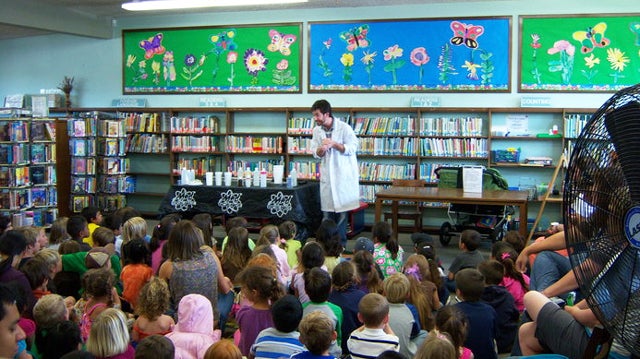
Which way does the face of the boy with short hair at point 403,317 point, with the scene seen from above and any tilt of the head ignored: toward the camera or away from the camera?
away from the camera

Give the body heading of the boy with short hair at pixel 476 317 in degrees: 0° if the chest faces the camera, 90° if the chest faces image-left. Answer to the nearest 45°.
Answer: approximately 135°

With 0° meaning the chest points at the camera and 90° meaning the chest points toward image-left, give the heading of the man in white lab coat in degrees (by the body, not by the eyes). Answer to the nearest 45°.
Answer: approximately 45°

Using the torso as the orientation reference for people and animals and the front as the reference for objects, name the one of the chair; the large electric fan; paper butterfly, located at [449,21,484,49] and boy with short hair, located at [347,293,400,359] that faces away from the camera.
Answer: the boy with short hair

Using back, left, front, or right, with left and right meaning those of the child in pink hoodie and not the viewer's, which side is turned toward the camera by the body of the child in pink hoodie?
back

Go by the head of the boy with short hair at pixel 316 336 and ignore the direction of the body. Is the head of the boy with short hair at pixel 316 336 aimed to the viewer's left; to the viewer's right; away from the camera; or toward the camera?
away from the camera

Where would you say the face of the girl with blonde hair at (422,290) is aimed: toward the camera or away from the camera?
away from the camera

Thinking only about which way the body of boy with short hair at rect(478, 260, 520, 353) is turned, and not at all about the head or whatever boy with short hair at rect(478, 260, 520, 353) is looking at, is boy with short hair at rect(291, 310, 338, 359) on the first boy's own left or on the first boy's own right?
on the first boy's own left
